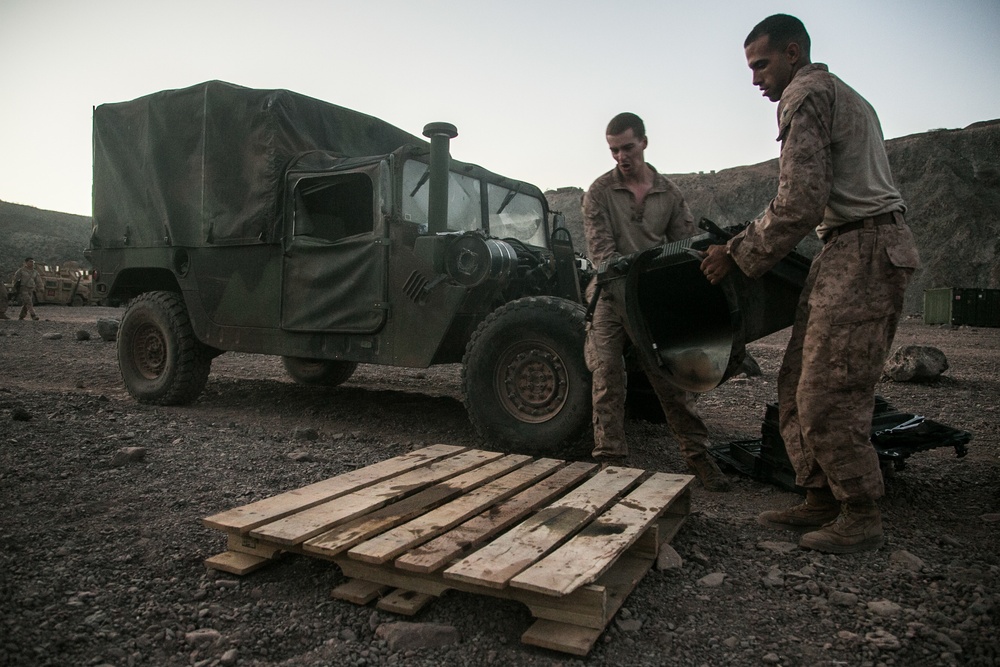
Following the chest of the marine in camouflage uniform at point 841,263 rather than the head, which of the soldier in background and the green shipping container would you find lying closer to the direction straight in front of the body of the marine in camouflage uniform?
the soldier in background

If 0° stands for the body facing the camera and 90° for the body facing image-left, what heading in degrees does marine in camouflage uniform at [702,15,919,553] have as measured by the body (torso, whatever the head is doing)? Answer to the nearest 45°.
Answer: approximately 90°

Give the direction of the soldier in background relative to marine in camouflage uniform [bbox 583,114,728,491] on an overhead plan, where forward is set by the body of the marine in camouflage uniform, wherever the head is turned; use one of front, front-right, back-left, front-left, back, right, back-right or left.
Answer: back-right

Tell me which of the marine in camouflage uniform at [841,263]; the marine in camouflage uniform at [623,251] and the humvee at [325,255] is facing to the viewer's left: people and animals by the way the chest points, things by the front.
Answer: the marine in camouflage uniform at [841,263]

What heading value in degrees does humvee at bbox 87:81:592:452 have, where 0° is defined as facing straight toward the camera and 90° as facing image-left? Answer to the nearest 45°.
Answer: approximately 315°

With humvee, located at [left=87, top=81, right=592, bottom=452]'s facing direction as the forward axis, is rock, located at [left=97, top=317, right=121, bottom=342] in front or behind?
behind

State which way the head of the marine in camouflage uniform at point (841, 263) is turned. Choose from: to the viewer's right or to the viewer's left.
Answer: to the viewer's left

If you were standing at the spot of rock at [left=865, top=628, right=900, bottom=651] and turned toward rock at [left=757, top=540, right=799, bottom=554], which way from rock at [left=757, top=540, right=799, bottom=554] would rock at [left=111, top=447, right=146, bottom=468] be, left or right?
left

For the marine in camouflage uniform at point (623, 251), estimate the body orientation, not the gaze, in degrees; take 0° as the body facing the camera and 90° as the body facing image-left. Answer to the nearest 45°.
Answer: approximately 0°

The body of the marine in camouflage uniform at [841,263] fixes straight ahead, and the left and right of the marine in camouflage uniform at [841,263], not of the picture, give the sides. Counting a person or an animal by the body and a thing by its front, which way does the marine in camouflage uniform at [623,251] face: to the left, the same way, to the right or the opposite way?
to the left

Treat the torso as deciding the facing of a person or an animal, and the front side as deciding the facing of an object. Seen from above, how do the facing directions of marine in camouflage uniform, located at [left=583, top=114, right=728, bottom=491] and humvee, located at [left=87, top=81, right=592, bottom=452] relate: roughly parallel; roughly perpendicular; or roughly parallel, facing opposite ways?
roughly perpendicular

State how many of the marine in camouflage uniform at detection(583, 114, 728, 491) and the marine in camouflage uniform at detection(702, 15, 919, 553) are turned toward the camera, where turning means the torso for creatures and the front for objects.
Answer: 1
